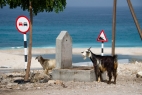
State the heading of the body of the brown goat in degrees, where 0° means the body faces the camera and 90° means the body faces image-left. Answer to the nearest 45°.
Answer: approximately 135°

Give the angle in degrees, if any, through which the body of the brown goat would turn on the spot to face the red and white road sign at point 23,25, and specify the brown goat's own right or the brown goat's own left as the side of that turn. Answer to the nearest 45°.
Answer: approximately 45° to the brown goat's own right
